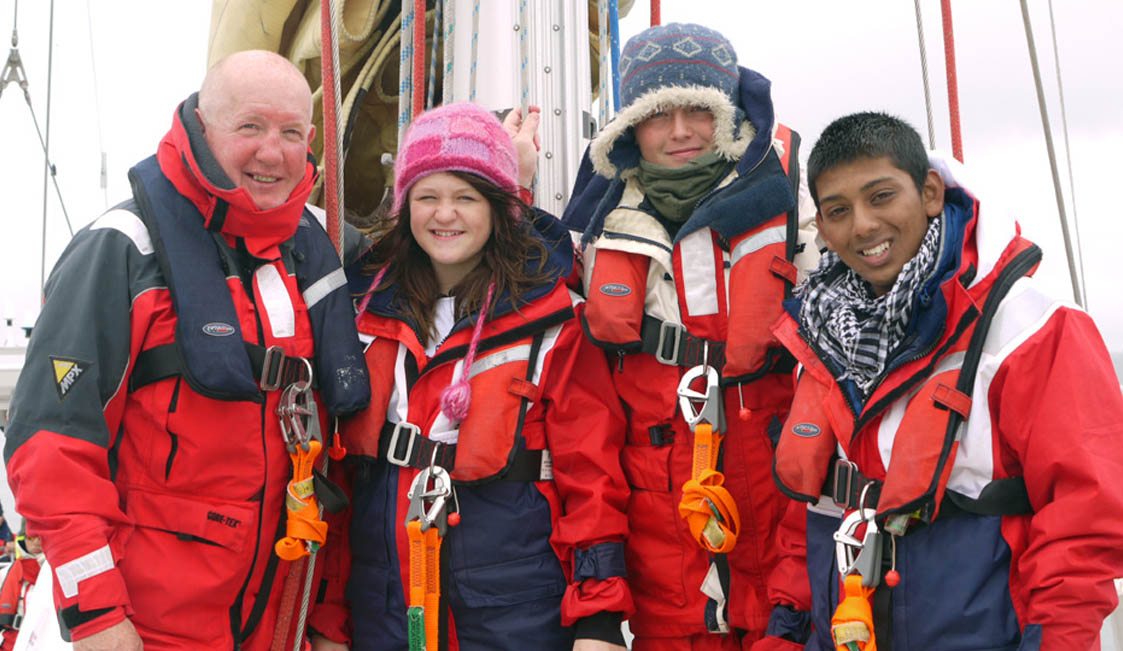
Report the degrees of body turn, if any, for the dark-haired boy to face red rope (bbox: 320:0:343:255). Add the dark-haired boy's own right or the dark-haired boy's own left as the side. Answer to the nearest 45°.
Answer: approximately 45° to the dark-haired boy's own right

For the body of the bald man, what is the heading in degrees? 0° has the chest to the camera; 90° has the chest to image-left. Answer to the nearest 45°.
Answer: approximately 315°

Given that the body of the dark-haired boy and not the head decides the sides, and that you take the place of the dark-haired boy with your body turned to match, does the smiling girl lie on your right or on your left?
on your right

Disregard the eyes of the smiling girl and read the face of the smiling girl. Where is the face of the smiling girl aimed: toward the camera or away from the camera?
toward the camera

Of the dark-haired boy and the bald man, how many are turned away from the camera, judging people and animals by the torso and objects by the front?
0

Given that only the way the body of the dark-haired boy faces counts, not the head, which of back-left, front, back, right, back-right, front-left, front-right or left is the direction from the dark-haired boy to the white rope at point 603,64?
right

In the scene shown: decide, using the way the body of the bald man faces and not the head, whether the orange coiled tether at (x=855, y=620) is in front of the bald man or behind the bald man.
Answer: in front

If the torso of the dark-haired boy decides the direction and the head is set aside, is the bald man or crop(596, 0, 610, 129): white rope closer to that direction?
the bald man

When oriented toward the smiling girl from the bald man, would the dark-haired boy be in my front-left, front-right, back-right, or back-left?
front-right

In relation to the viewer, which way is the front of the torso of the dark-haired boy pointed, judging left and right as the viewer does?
facing the viewer and to the left of the viewer

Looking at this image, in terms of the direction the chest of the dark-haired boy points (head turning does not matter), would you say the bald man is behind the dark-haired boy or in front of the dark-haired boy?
in front
